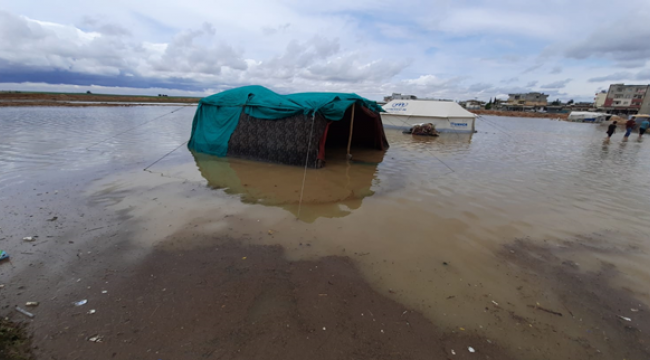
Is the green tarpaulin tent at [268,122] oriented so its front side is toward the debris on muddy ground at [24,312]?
no
